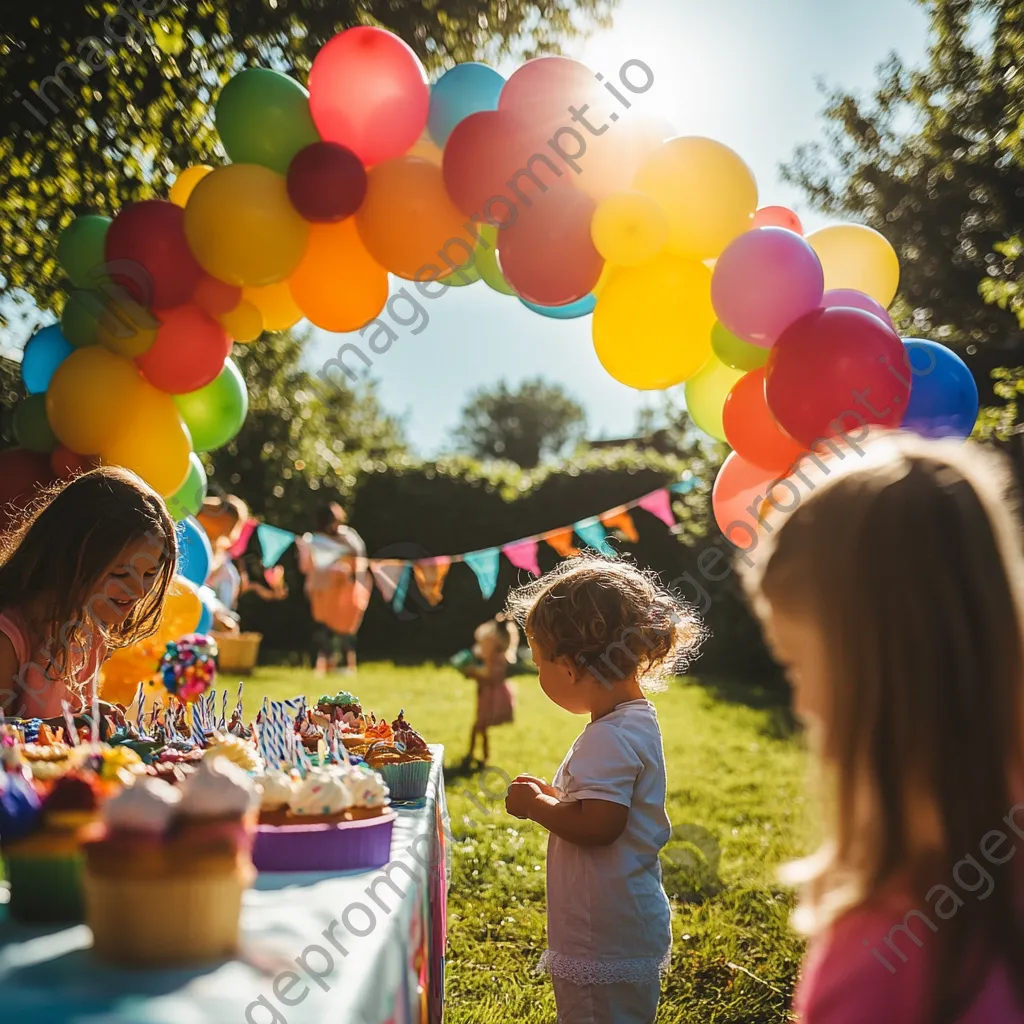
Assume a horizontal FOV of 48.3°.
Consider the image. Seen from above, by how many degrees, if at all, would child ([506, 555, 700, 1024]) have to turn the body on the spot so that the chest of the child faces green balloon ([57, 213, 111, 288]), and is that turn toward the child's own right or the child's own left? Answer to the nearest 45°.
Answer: approximately 45° to the child's own right

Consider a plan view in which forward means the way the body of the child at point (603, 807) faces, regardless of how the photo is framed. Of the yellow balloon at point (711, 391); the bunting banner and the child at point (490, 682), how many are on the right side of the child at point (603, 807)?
3

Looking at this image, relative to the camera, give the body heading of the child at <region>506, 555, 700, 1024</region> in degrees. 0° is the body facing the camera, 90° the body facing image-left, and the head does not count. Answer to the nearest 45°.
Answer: approximately 90°

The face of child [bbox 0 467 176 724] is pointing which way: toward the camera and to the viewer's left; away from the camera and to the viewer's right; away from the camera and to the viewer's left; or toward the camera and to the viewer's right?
toward the camera and to the viewer's right

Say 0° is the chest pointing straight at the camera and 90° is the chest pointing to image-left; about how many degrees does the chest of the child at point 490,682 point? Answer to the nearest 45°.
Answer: approximately 90°

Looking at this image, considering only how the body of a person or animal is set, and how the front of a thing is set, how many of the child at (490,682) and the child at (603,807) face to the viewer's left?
2
